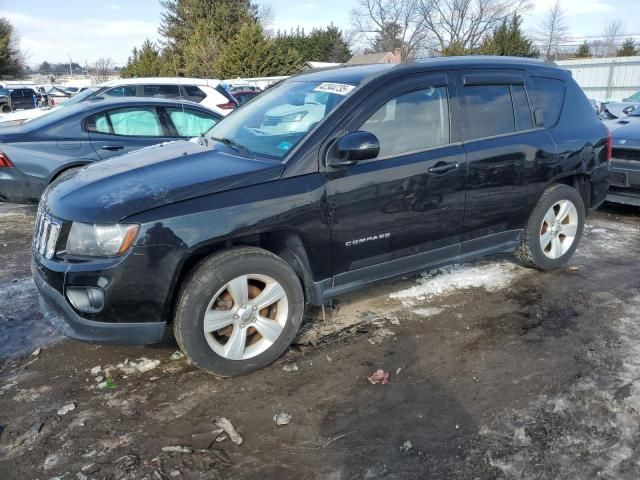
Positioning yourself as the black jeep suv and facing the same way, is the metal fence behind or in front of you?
behind

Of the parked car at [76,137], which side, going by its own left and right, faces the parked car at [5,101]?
left

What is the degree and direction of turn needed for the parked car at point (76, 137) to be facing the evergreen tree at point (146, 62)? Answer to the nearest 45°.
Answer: approximately 90° to its left

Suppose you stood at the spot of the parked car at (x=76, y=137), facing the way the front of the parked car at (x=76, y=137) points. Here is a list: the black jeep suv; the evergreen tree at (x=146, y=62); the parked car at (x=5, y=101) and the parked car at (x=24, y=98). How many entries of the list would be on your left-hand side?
3

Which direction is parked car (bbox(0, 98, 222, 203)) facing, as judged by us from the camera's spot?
facing to the right of the viewer
